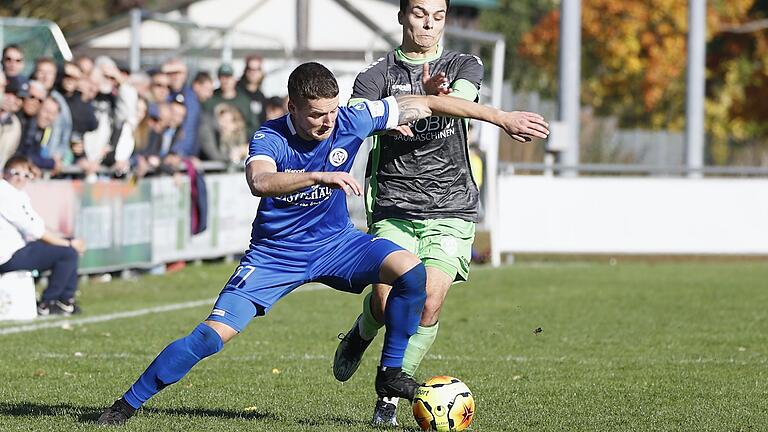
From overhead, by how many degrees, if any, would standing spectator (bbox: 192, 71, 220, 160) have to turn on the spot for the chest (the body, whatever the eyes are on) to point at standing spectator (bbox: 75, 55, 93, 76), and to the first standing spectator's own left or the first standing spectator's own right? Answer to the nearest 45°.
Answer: approximately 90° to the first standing spectator's own right

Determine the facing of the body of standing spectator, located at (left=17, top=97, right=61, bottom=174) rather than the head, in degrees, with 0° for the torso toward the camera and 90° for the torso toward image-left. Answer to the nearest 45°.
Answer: approximately 315°

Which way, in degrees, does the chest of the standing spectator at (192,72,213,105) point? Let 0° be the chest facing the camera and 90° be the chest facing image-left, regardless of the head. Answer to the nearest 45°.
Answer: approximately 315°

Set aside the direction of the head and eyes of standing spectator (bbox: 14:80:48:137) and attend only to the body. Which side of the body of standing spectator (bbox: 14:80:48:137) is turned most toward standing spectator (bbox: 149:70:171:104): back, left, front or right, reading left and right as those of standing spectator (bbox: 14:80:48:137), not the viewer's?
left

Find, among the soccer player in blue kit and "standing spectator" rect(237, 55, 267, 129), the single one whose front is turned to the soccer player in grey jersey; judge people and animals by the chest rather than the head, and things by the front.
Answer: the standing spectator

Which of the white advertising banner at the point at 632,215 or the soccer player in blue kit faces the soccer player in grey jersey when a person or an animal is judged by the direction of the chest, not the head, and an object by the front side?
the white advertising banner

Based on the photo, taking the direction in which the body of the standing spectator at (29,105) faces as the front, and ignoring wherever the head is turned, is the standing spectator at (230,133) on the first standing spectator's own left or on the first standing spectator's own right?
on the first standing spectator's own left

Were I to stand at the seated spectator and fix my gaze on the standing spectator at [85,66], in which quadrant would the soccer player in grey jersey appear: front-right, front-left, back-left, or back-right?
back-right

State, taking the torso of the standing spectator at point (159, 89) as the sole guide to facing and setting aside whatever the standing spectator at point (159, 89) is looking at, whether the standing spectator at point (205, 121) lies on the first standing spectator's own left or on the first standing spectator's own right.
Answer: on the first standing spectator's own left
